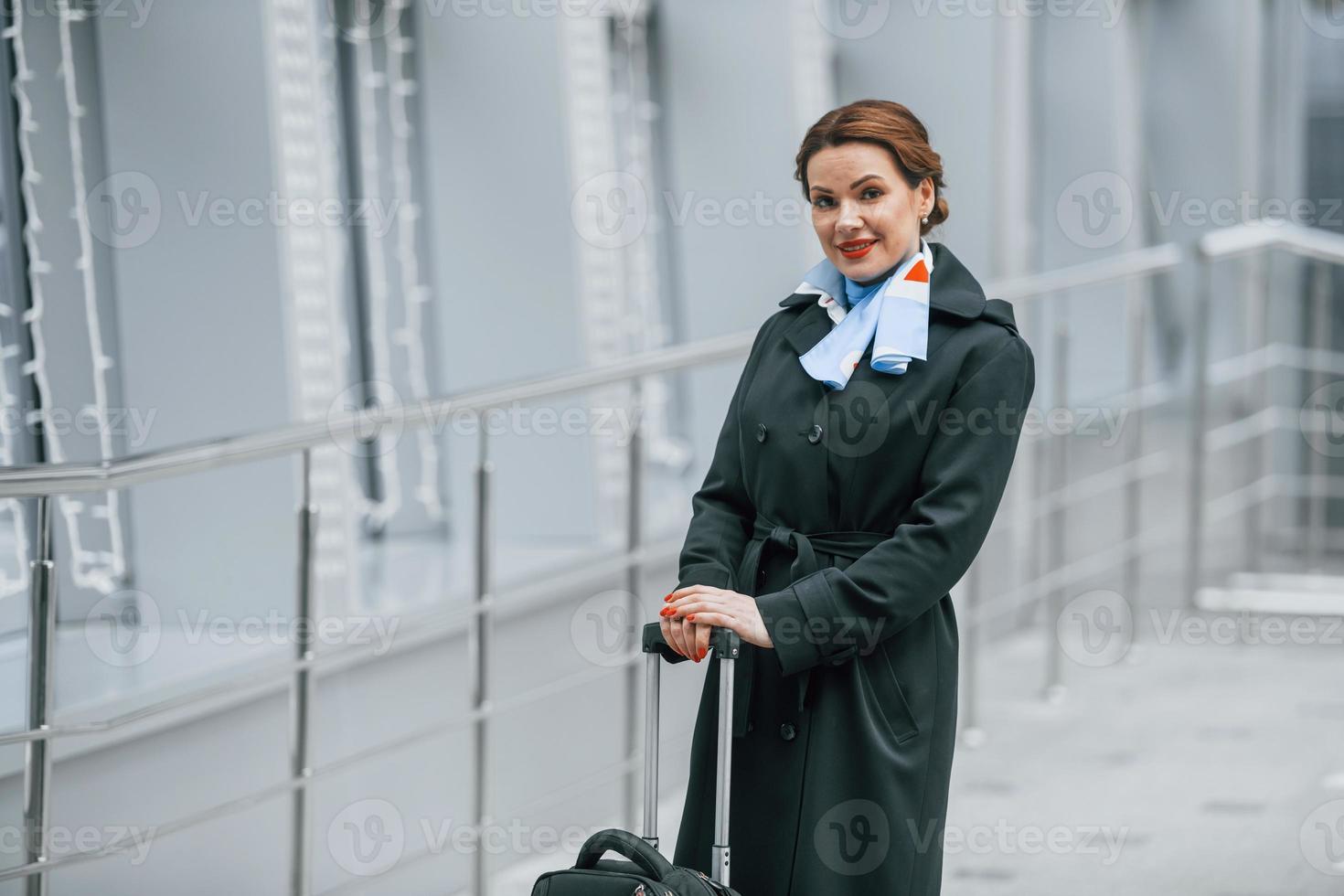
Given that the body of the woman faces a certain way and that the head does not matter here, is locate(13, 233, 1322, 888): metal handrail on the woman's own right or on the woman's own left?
on the woman's own right

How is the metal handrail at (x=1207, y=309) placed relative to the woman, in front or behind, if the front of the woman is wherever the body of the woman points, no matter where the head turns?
behind

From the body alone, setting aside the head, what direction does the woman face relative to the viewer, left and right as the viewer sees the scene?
facing the viewer and to the left of the viewer
